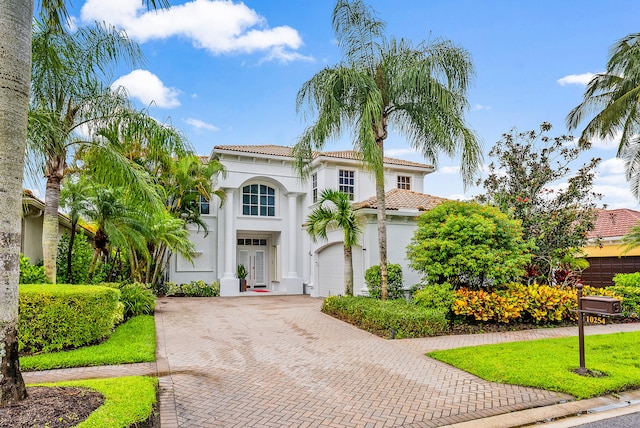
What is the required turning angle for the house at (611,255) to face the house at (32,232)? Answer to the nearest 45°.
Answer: approximately 45° to its right

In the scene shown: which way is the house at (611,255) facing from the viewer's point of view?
toward the camera

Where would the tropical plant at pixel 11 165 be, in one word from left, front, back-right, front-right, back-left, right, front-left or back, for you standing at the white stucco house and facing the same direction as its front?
front

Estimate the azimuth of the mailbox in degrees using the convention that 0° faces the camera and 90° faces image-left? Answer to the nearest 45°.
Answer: approximately 315°

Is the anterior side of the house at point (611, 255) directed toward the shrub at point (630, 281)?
yes

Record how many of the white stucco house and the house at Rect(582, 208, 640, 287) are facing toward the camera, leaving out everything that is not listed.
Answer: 2
